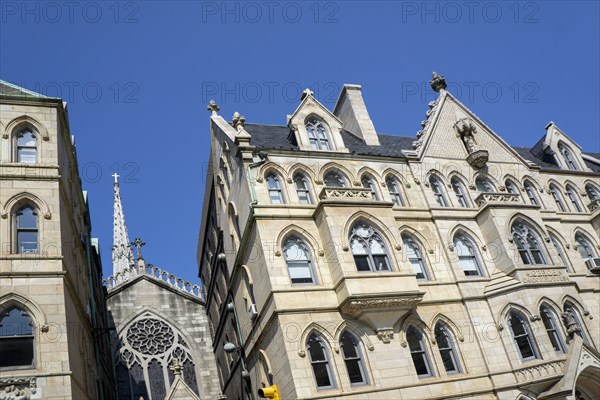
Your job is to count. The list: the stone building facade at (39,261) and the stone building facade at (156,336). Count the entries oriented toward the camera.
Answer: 2

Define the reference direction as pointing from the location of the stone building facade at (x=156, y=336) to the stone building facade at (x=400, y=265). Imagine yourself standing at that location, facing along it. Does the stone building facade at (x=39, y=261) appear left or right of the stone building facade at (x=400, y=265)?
right

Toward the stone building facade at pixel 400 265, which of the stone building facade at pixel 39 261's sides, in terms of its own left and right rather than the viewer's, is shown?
left

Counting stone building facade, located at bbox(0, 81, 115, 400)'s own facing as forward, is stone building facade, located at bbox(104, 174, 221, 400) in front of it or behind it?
behind

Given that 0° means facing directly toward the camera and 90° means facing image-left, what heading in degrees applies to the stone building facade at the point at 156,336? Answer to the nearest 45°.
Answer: approximately 0°

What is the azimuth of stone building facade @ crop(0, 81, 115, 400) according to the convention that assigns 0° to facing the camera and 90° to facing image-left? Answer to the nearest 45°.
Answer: approximately 0°
